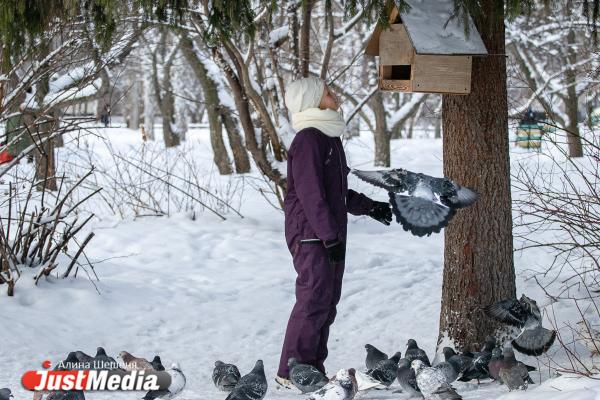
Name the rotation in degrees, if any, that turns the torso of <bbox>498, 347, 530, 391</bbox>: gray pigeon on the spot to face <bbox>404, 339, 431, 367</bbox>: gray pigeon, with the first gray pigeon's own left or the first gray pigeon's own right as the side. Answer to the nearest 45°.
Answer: approximately 45° to the first gray pigeon's own right

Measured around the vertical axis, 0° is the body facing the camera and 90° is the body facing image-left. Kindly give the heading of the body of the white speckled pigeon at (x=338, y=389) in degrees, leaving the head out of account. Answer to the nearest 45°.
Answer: approximately 270°

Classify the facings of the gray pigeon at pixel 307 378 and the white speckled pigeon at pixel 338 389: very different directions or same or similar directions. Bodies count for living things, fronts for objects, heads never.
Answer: very different directions

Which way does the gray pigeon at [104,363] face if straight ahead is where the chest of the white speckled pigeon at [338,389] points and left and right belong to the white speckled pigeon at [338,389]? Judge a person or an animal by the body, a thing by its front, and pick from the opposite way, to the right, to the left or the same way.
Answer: the opposite way

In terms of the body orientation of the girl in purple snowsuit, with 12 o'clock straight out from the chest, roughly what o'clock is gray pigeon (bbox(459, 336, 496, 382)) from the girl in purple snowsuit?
The gray pigeon is roughly at 12 o'clock from the girl in purple snowsuit.

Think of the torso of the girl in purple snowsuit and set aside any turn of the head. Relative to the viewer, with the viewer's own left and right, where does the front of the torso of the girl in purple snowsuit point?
facing to the right of the viewer

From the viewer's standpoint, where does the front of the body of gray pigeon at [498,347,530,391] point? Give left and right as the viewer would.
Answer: facing to the left of the viewer

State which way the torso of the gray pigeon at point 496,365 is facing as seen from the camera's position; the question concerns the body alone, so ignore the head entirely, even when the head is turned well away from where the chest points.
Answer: to the viewer's left

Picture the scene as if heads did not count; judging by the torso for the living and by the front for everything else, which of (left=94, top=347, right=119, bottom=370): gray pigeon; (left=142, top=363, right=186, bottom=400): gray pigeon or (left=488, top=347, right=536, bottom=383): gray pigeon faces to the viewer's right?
(left=142, top=363, right=186, bottom=400): gray pigeon
